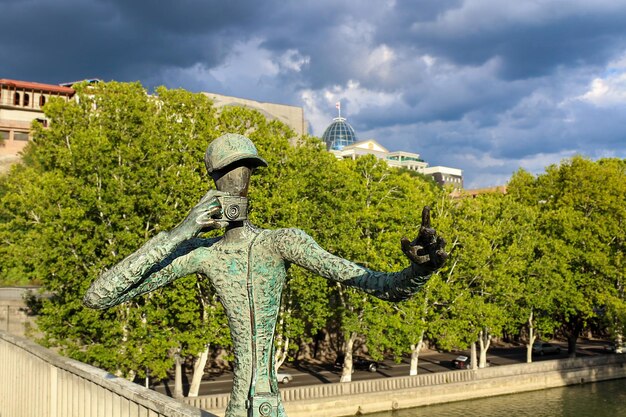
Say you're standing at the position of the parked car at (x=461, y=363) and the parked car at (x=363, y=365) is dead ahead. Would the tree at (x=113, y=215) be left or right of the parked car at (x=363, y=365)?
left
